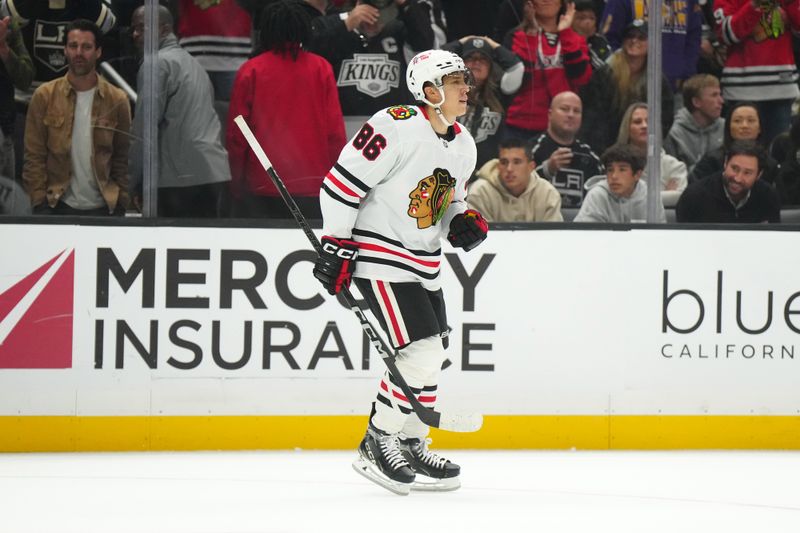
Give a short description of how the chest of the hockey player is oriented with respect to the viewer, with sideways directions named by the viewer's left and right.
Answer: facing the viewer and to the right of the viewer

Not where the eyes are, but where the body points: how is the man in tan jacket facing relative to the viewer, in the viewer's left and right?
facing the viewer

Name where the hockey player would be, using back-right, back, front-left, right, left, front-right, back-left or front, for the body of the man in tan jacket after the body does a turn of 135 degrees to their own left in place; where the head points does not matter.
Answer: right

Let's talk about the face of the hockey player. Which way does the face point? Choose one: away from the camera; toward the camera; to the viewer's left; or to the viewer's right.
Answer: to the viewer's right
